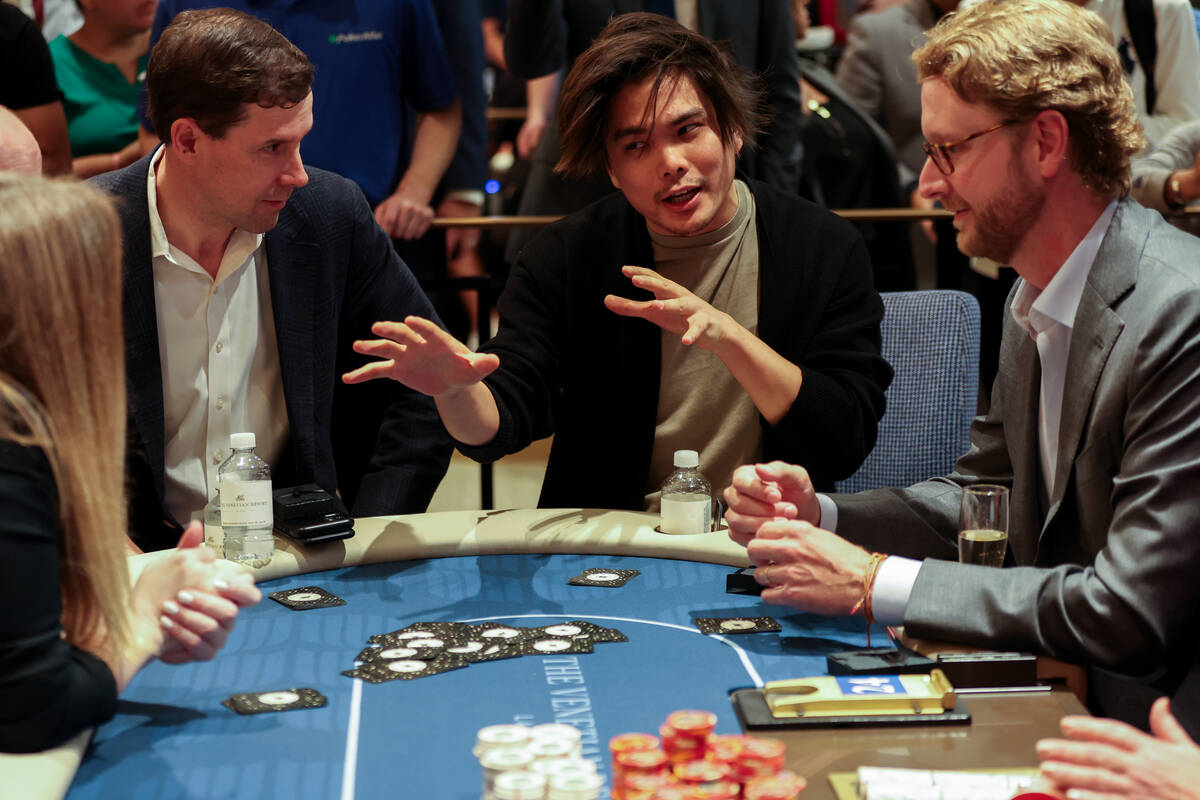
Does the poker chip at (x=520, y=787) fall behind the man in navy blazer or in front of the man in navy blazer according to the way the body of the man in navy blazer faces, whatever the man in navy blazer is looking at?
in front

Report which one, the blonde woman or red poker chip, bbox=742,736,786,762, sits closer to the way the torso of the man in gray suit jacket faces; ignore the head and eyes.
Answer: the blonde woman

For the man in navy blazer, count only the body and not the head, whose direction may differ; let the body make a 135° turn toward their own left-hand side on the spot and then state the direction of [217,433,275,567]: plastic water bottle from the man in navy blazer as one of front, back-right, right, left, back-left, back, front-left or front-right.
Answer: back-right

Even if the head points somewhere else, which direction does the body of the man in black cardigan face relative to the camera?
toward the camera

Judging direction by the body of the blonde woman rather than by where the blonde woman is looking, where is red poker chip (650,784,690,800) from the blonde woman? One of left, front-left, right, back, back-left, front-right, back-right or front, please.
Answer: right

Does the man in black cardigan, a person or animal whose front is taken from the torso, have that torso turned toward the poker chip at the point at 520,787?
yes

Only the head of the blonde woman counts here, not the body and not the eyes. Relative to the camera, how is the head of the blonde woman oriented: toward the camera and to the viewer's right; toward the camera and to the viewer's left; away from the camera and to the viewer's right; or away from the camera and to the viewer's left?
away from the camera and to the viewer's right

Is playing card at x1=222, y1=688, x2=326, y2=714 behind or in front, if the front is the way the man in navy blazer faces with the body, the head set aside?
in front

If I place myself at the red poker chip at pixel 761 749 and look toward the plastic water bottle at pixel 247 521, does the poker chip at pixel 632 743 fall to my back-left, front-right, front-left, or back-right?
front-left

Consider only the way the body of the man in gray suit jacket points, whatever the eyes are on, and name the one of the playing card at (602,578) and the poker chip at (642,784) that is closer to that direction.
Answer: the playing card

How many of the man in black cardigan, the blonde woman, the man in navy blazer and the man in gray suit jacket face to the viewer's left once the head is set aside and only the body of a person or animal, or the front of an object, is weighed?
1

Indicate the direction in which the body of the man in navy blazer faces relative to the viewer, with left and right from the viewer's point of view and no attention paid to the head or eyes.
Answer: facing the viewer

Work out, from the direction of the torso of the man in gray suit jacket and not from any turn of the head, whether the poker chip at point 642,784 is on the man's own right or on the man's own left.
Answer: on the man's own left

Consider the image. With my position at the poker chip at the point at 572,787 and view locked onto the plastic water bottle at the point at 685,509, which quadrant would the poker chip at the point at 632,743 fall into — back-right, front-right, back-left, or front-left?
front-right

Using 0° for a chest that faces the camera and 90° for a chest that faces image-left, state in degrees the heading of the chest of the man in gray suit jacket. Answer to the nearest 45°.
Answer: approximately 90°

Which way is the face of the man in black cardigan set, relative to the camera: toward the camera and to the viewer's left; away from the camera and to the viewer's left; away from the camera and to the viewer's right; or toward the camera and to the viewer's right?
toward the camera and to the viewer's left
